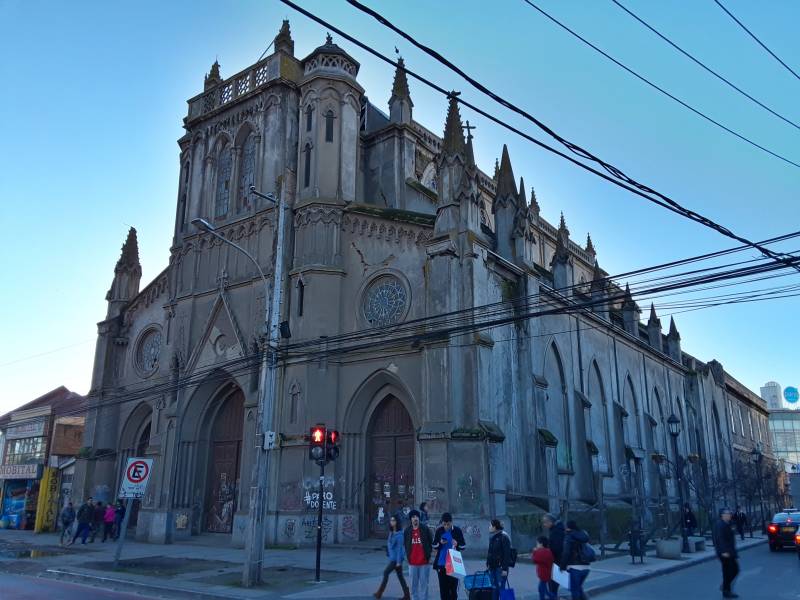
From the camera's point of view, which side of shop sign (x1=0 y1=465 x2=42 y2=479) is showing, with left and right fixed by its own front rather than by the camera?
front

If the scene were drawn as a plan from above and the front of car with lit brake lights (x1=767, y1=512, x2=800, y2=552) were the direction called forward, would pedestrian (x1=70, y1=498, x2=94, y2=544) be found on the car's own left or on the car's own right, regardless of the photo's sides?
on the car's own left

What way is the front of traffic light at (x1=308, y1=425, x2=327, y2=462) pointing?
toward the camera

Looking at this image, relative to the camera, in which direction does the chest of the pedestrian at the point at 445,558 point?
toward the camera

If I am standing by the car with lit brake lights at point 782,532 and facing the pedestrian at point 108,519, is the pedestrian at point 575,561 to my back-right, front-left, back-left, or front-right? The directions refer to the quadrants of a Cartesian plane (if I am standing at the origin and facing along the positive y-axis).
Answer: front-left

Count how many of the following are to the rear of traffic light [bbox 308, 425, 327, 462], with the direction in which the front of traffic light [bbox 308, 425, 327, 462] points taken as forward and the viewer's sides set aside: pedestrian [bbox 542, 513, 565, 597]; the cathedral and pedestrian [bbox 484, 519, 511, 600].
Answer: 1

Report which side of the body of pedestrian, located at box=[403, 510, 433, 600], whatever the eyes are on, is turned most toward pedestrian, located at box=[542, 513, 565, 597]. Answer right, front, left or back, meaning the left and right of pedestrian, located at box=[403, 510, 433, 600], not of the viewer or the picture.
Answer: left

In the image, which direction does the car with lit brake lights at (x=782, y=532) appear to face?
away from the camera

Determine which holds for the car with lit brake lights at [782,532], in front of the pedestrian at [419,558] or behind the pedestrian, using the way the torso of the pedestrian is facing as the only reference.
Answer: behind

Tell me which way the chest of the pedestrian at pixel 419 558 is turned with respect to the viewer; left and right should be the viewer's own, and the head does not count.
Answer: facing the viewer
